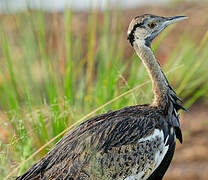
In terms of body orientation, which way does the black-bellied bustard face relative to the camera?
to the viewer's right
